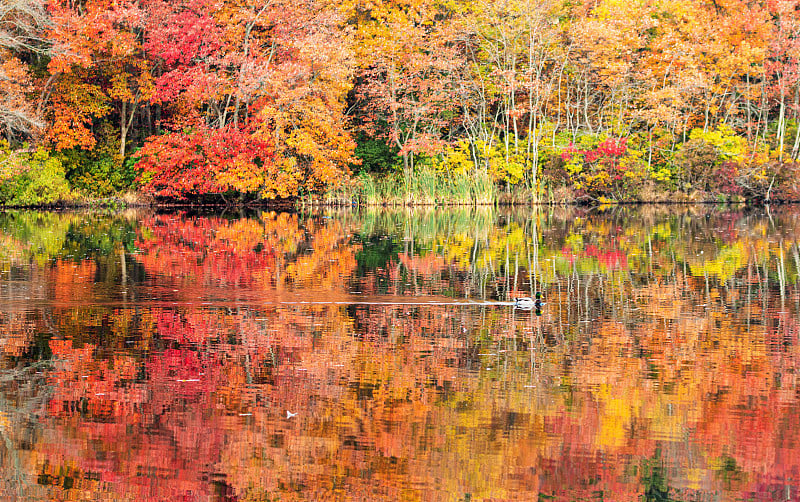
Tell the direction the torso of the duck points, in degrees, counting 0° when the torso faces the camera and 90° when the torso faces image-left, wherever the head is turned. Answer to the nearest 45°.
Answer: approximately 270°
